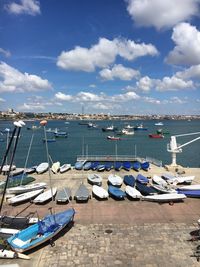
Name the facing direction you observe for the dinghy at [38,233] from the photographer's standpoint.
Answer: facing away from the viewer and to the right of the viewer

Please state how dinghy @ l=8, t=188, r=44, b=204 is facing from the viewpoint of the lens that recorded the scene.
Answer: facing away from the viewer and to the right of the viewer

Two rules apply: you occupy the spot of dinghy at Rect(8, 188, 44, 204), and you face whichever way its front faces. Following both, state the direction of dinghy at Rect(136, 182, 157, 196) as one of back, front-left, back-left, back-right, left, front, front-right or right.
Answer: front-right

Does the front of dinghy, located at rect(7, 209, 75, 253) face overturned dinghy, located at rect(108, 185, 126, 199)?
yes

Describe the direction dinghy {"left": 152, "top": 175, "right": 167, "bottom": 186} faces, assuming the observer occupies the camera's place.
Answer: facing away from the viewer and to the left of the viewer

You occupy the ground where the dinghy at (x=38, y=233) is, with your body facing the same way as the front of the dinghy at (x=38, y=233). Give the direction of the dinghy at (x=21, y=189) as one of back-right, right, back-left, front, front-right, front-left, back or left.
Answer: front-left

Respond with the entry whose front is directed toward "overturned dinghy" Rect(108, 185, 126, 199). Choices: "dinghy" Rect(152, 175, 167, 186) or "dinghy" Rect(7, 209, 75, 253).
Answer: "dinghy" Rect(7, 209, 75, 253)
